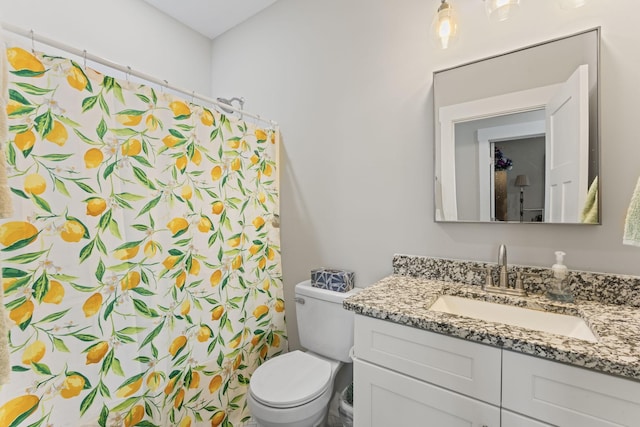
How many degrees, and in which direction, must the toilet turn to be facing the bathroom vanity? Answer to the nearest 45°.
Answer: approximately 90° to its left

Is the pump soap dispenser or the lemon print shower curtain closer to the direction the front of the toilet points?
the lemon print shower curtain

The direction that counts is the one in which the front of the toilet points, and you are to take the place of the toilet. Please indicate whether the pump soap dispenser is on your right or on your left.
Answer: on your left

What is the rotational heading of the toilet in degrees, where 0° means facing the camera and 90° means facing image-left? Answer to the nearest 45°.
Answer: approximately 45°
